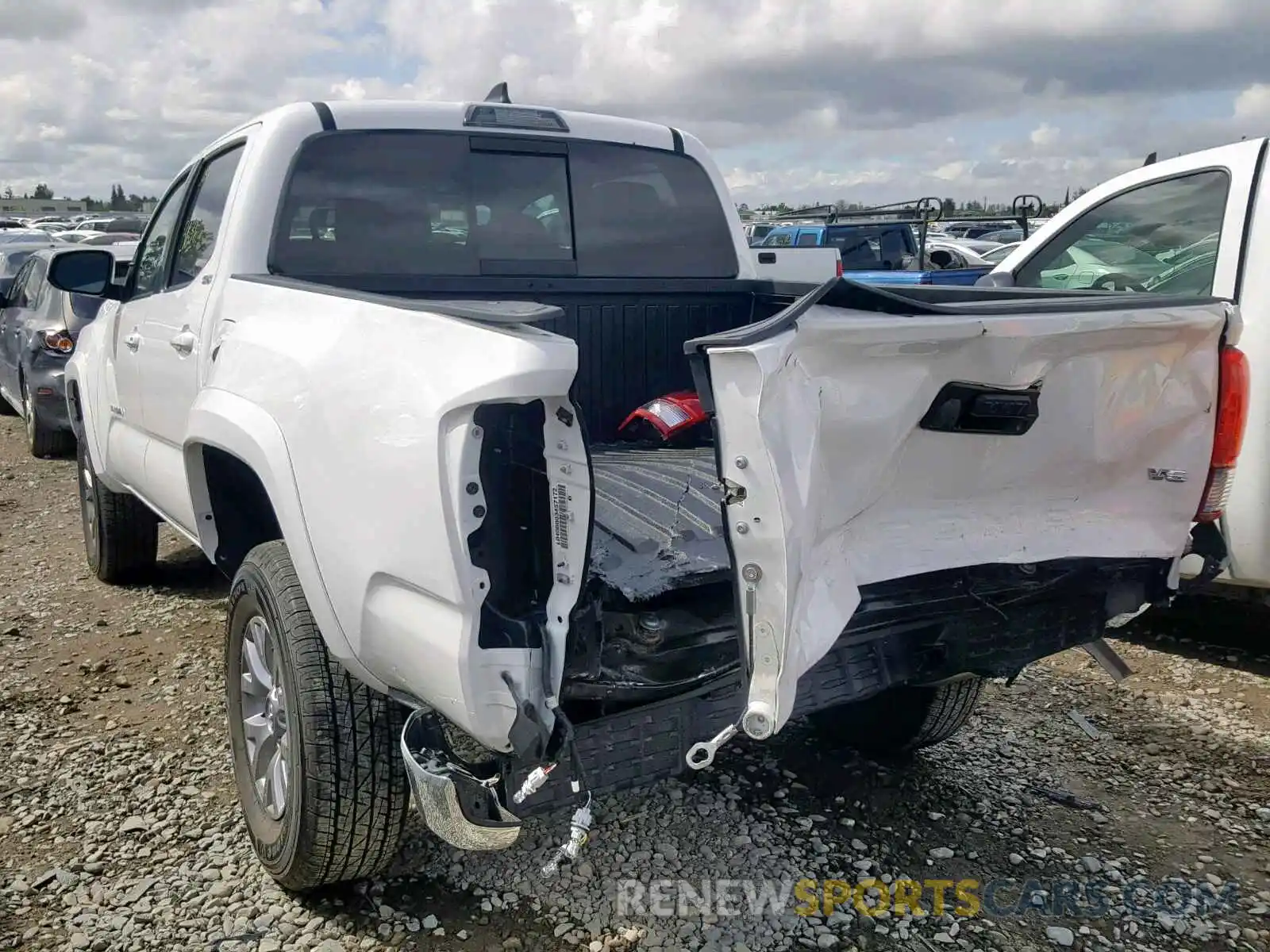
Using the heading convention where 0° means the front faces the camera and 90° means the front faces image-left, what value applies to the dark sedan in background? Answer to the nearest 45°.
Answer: approximately 135°

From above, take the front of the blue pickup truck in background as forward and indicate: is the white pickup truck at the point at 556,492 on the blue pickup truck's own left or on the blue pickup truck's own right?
on the blue pickup truck's own left

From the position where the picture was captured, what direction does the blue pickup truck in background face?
facing away from the viewer and to the left of the viewer

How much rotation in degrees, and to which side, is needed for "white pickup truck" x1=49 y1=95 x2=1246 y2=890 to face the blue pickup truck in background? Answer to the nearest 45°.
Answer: approximately 45° to its right
